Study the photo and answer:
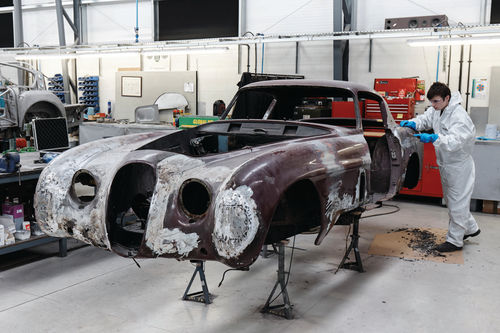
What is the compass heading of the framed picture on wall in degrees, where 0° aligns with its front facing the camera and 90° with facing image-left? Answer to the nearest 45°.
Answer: approximately 0°

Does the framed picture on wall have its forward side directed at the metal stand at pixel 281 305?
yes

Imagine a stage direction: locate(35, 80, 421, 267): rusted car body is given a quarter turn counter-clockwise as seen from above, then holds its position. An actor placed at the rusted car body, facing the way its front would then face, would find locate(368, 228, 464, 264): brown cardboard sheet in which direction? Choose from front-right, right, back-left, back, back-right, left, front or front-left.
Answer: left

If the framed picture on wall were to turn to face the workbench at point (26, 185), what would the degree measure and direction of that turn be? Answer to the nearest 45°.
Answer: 0° — it already faces it

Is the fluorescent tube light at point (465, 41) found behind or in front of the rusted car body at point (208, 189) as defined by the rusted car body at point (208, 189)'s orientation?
behind

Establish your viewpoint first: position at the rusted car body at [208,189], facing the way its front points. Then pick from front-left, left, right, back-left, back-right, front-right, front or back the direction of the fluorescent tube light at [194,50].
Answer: back-right

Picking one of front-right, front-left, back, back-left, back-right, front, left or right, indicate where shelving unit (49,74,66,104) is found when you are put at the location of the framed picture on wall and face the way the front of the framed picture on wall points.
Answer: back-right

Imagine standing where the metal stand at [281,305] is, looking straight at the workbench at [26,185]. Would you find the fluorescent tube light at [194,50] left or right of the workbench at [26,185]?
right

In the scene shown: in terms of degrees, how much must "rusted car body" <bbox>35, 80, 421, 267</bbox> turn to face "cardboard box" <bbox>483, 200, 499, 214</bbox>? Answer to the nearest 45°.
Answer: approximately 180°

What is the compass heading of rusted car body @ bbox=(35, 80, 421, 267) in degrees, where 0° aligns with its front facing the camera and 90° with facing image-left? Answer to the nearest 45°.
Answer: approximately 45°

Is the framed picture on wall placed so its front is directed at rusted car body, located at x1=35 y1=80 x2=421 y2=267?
yes
